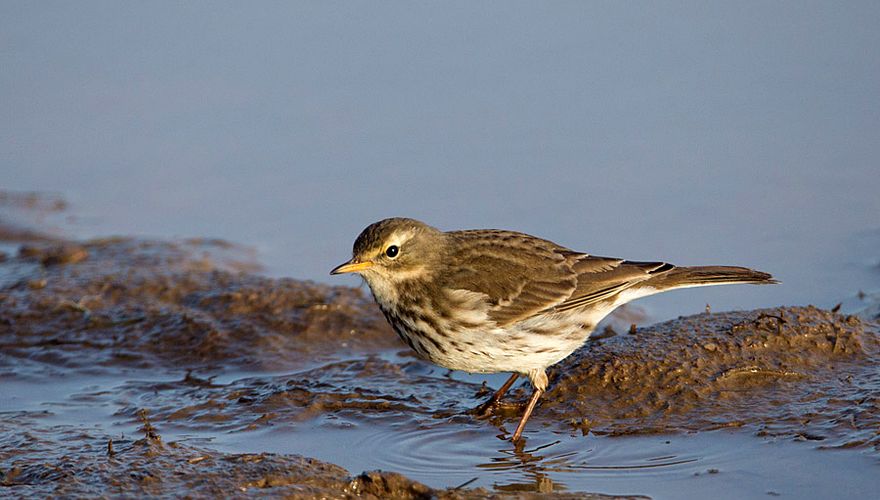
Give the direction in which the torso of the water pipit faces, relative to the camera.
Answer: to the viewer's left
